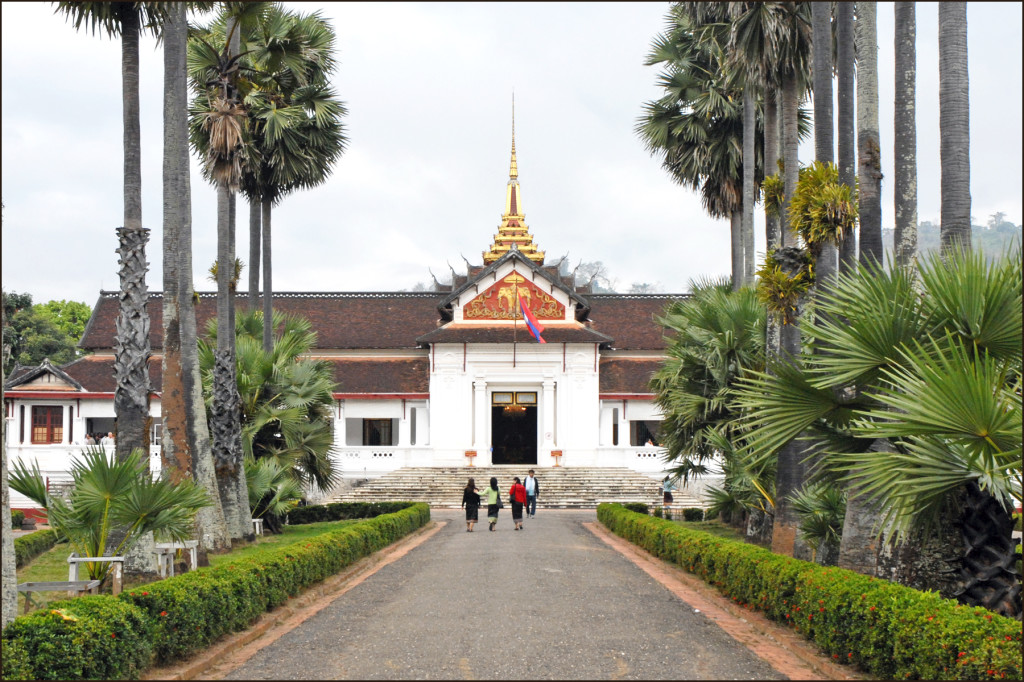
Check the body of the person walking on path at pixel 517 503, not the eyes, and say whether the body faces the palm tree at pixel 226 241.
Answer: no

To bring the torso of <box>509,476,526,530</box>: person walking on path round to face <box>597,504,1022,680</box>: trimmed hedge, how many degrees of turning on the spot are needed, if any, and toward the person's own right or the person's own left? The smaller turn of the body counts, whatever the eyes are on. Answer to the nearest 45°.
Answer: approximately 180°

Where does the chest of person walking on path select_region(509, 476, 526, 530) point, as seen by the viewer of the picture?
away from the camera

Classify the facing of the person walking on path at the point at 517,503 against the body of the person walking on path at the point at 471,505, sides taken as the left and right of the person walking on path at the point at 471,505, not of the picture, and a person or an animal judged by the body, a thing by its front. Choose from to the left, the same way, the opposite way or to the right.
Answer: the same way

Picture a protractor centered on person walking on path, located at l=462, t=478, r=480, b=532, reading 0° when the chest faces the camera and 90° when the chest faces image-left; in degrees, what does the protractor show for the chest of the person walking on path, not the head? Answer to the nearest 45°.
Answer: approximately 180°

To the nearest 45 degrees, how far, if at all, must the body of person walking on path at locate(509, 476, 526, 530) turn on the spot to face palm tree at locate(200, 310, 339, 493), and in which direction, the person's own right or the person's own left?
approximately 135° to the person's own left

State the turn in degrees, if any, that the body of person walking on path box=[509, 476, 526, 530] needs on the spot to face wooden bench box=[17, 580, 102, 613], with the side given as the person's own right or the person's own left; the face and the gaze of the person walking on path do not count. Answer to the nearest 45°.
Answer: approximately 180°

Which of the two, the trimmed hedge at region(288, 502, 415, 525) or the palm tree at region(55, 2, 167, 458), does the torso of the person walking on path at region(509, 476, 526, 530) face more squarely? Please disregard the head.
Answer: the trimmed hedge

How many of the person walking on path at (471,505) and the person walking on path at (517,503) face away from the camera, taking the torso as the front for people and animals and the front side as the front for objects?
2

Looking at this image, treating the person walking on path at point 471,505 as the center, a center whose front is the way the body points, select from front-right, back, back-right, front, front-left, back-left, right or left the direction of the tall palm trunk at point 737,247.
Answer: right
